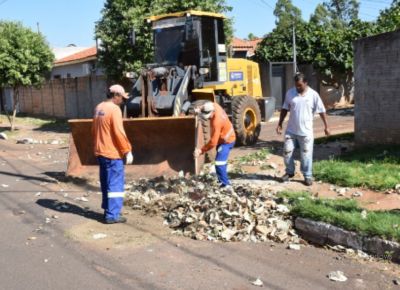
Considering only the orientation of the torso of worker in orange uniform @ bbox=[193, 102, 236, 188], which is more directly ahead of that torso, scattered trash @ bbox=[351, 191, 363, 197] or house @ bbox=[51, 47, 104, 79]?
the house

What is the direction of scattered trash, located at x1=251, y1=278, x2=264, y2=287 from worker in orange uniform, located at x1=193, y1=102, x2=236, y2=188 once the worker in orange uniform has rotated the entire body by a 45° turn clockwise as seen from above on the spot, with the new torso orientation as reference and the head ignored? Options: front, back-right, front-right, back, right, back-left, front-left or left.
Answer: back-left

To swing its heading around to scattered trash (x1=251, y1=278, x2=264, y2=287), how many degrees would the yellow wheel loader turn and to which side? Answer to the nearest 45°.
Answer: approximately 45° to its left

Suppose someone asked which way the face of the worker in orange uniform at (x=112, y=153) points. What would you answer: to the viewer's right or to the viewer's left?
to the viewer's right

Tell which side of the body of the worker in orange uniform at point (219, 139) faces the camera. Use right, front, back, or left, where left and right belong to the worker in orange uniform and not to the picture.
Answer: left

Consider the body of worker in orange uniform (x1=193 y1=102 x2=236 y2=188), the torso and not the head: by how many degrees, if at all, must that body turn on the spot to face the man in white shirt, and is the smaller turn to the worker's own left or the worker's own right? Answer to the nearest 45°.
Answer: approximately 180°

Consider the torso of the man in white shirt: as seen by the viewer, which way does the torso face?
toward the camera

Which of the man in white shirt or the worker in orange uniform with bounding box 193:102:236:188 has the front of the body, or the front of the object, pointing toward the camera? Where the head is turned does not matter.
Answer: the man in white shirt

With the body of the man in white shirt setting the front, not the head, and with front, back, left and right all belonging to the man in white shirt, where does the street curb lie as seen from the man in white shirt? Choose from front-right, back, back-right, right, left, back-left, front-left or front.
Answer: front

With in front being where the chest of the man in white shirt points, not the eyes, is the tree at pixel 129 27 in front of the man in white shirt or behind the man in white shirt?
behind

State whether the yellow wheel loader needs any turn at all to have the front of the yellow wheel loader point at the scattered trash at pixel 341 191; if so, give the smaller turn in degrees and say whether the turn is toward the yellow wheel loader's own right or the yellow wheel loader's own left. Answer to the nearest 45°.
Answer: approximately 90° to the yellow wheel loader's own left

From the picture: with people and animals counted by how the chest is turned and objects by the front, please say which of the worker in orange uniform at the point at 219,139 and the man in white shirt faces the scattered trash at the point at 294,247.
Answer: the man in white shirt

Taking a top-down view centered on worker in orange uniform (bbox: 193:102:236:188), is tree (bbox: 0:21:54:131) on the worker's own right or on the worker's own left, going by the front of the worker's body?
on the worker's own right

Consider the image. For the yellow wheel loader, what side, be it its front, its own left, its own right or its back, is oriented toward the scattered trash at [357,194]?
left

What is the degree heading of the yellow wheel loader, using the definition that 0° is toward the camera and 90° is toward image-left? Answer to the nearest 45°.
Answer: approximately 45°

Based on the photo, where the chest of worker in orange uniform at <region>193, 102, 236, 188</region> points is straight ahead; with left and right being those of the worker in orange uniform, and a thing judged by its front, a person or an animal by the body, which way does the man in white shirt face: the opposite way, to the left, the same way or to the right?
to the left
